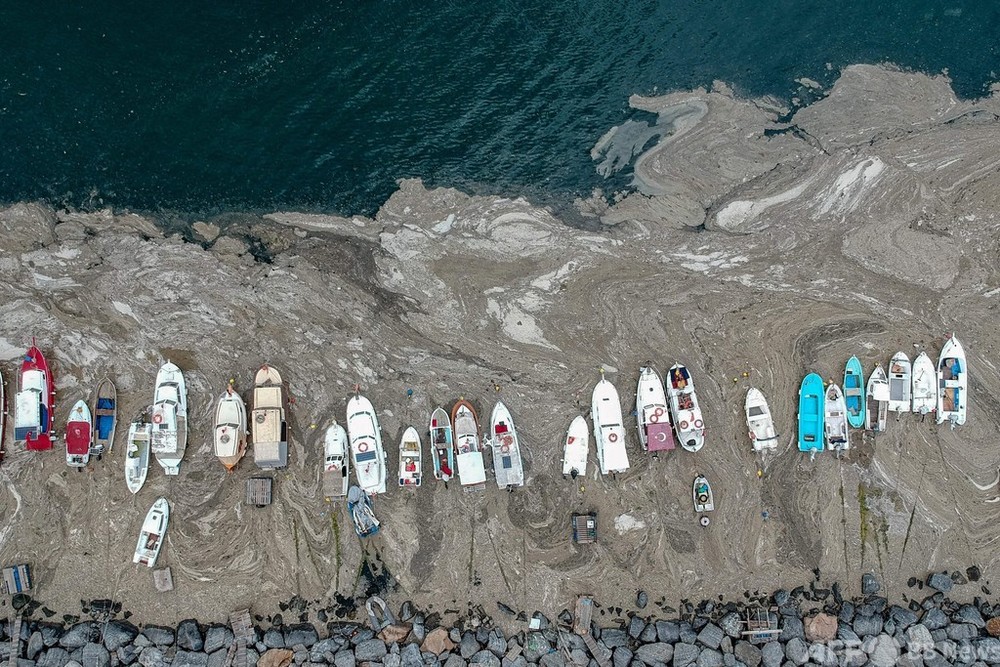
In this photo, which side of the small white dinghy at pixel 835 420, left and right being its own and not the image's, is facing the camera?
back

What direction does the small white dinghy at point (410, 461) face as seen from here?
away from the camera

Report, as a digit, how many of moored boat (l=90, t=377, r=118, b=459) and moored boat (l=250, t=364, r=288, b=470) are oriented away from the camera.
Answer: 2

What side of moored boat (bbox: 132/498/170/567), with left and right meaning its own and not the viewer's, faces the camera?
back

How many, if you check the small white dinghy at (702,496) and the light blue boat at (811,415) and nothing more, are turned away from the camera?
2

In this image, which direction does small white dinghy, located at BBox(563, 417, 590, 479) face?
away from the camera

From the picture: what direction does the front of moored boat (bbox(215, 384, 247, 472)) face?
away from the camera

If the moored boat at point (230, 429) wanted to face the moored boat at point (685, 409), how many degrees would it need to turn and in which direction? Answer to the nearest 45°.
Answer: approximately 90° to its right

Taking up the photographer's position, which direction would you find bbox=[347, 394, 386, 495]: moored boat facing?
facing away from the viewer

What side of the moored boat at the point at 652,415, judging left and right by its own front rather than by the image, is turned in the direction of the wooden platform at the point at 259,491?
left

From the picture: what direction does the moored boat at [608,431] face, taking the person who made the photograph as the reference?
facing away from the viewer
